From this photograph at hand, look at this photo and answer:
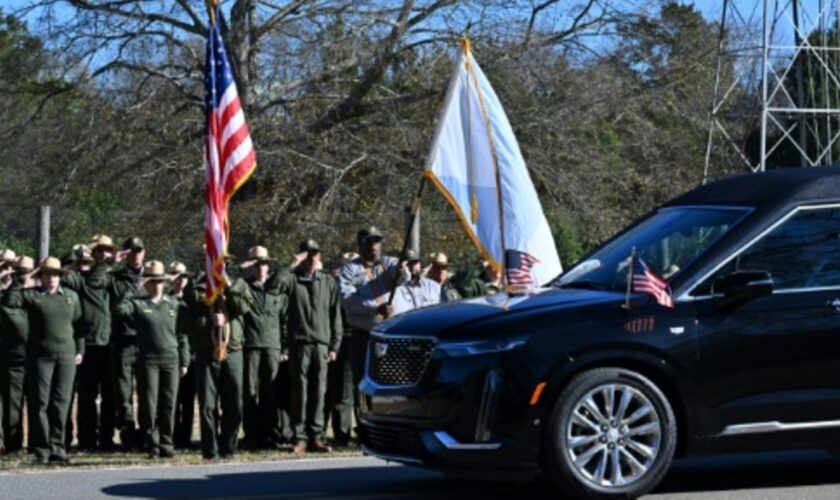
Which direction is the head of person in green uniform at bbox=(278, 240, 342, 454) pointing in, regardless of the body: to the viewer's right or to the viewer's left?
to the viewer's right

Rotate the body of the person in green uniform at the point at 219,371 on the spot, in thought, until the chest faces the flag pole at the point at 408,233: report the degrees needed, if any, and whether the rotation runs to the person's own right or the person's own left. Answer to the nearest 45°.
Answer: approximately 45° to the person's own left

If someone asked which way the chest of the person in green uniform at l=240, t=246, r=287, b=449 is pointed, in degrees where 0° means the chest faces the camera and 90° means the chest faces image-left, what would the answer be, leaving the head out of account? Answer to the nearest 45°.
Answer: approximately 0°

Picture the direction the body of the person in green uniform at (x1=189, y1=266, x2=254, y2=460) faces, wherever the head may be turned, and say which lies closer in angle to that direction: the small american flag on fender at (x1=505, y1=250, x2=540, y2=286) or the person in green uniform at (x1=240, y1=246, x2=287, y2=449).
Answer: the small american flag on fender

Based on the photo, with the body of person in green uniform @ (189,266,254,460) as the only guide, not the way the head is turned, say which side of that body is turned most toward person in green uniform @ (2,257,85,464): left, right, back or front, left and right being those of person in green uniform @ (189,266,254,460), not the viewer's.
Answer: right

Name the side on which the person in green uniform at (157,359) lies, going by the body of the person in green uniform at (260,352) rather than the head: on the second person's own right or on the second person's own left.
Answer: on the second person's own right

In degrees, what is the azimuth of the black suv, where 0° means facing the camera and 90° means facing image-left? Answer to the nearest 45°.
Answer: approximately 45°
